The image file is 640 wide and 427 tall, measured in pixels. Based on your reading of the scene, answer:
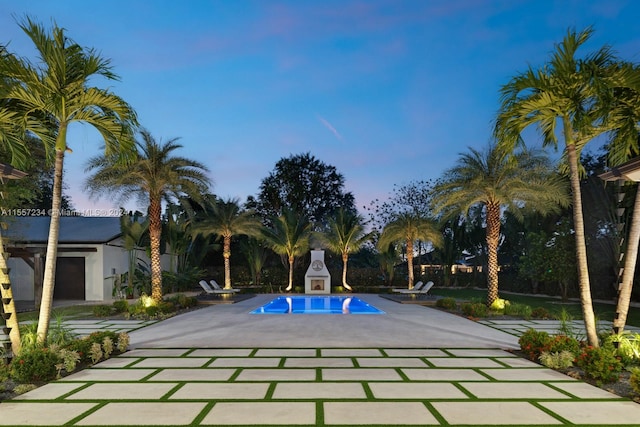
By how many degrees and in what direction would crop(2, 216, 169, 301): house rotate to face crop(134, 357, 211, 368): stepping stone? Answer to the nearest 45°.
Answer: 0° — it already faces it

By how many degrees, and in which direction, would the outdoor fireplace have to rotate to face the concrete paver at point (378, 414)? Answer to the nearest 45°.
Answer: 0° — it already faces it

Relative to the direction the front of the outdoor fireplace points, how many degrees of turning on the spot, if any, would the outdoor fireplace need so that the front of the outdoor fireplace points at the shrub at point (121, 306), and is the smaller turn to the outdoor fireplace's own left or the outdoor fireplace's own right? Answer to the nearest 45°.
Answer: approximately 45° to the outdoor fireplace's own right

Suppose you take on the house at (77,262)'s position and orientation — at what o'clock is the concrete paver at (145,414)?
The concrete paver is roughly at 12 o'clock from the house.

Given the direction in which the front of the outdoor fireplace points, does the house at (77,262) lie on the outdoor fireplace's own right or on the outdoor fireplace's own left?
on the outdoor fireplace's own right

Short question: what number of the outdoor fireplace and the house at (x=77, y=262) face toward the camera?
2

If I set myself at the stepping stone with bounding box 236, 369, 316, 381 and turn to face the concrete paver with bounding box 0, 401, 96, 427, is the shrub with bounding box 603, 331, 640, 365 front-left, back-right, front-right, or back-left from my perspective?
back-left

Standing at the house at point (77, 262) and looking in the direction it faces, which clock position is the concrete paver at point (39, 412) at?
The concrete paver is roughly at 12 o'clock from the house.

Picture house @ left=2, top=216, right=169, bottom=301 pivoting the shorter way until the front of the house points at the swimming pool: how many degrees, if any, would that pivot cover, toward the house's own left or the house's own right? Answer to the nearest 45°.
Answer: approximately 45° to the house's own left

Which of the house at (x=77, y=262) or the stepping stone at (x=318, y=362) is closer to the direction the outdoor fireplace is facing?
the stepping stone
